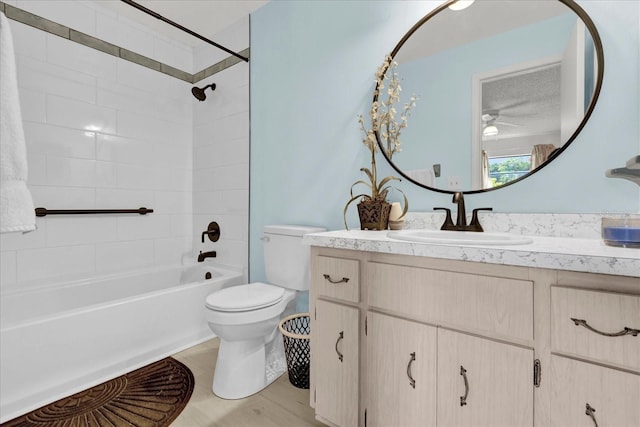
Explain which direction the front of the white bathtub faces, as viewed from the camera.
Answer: facing the viewer and to the right of the viewer

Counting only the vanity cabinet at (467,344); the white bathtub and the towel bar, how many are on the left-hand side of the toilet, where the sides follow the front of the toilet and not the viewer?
1

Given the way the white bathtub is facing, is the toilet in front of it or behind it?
in front

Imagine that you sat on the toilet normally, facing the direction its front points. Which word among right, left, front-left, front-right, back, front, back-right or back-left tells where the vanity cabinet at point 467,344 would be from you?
left

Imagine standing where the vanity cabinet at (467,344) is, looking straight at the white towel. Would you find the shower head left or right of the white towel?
right

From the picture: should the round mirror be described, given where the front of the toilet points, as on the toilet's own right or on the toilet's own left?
on the toilet's own left

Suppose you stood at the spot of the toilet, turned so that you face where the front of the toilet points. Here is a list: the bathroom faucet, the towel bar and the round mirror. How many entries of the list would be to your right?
1

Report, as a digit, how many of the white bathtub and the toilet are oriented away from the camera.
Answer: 0

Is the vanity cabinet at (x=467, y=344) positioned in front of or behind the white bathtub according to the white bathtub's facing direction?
in front

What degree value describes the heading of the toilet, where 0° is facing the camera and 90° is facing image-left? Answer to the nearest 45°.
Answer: approximately 45°

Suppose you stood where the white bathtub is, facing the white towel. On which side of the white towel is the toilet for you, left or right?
left

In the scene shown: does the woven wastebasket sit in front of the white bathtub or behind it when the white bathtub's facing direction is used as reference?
in front

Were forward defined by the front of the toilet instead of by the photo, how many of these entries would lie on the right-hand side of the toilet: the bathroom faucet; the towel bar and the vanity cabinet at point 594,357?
1
